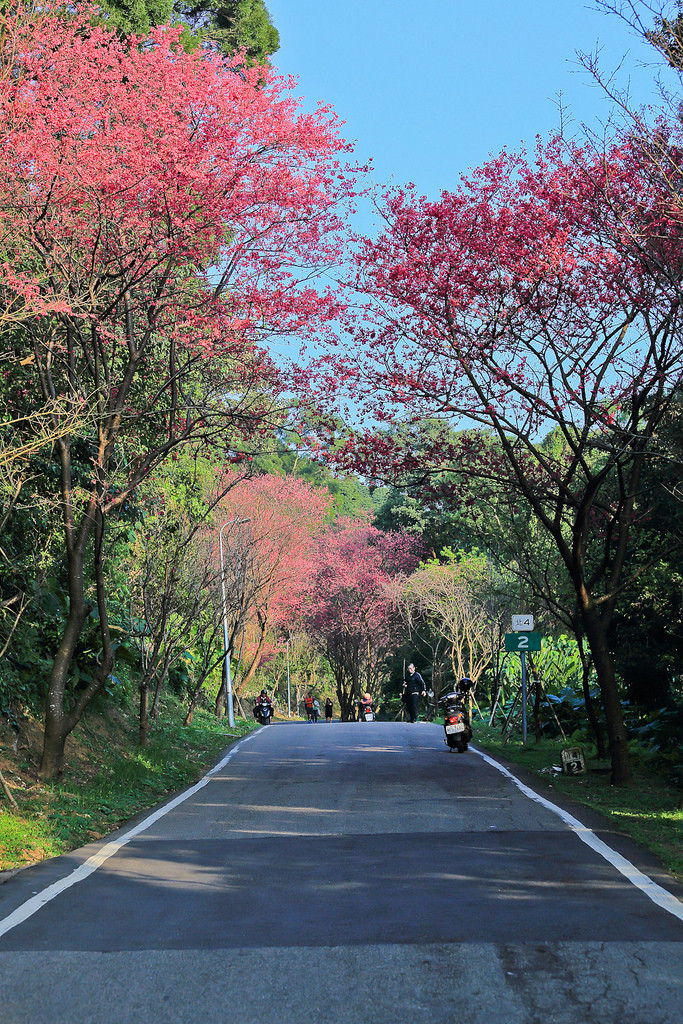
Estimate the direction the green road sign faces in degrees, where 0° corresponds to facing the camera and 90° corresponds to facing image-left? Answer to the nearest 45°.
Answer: approximately 0°

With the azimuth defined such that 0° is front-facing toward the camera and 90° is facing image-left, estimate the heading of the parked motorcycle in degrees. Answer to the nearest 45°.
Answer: approximately 180°

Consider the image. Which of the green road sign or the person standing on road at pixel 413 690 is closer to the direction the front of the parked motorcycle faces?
the person standing on road

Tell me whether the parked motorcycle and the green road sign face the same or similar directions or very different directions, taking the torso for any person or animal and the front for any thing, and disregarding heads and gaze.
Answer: very different directions

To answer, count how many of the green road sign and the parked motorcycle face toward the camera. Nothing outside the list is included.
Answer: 1

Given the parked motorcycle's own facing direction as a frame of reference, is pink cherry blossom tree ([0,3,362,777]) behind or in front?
behind

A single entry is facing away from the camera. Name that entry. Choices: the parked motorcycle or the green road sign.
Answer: the parked motorcycle

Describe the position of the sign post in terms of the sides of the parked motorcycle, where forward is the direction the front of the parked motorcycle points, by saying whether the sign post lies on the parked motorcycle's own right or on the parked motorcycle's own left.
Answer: on the parked motorcycle's own right

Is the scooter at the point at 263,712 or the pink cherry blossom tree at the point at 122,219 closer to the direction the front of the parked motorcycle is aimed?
the scooter
